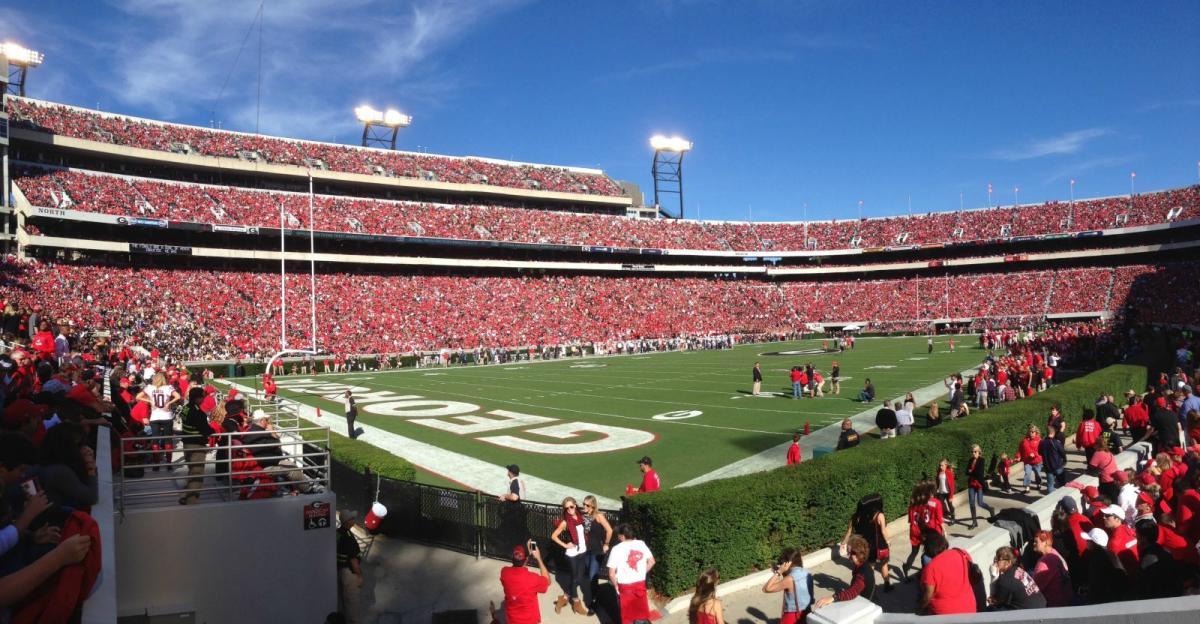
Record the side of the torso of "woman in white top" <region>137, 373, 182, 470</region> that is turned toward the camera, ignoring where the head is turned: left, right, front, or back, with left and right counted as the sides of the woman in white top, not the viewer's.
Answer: back

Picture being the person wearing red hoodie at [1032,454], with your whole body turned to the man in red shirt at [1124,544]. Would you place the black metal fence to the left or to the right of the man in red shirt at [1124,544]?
right

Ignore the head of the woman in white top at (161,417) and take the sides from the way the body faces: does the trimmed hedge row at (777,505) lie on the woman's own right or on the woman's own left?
on the woman's own right

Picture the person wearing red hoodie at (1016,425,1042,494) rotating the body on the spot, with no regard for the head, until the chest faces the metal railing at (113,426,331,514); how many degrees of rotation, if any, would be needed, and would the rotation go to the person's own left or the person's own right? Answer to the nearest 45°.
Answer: approximately 45° to the person's own right

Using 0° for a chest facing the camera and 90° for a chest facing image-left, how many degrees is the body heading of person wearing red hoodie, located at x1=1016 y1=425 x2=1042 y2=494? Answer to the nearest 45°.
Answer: approximately 0°

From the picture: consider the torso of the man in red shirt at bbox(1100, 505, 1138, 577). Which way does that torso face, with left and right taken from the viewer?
facing to the left of the viewer

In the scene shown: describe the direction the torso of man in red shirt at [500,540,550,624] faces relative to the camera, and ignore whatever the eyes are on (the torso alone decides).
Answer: away from the camera

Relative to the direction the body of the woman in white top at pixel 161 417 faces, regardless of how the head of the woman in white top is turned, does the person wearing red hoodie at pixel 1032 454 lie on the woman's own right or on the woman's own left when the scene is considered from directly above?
on the woman's own right
